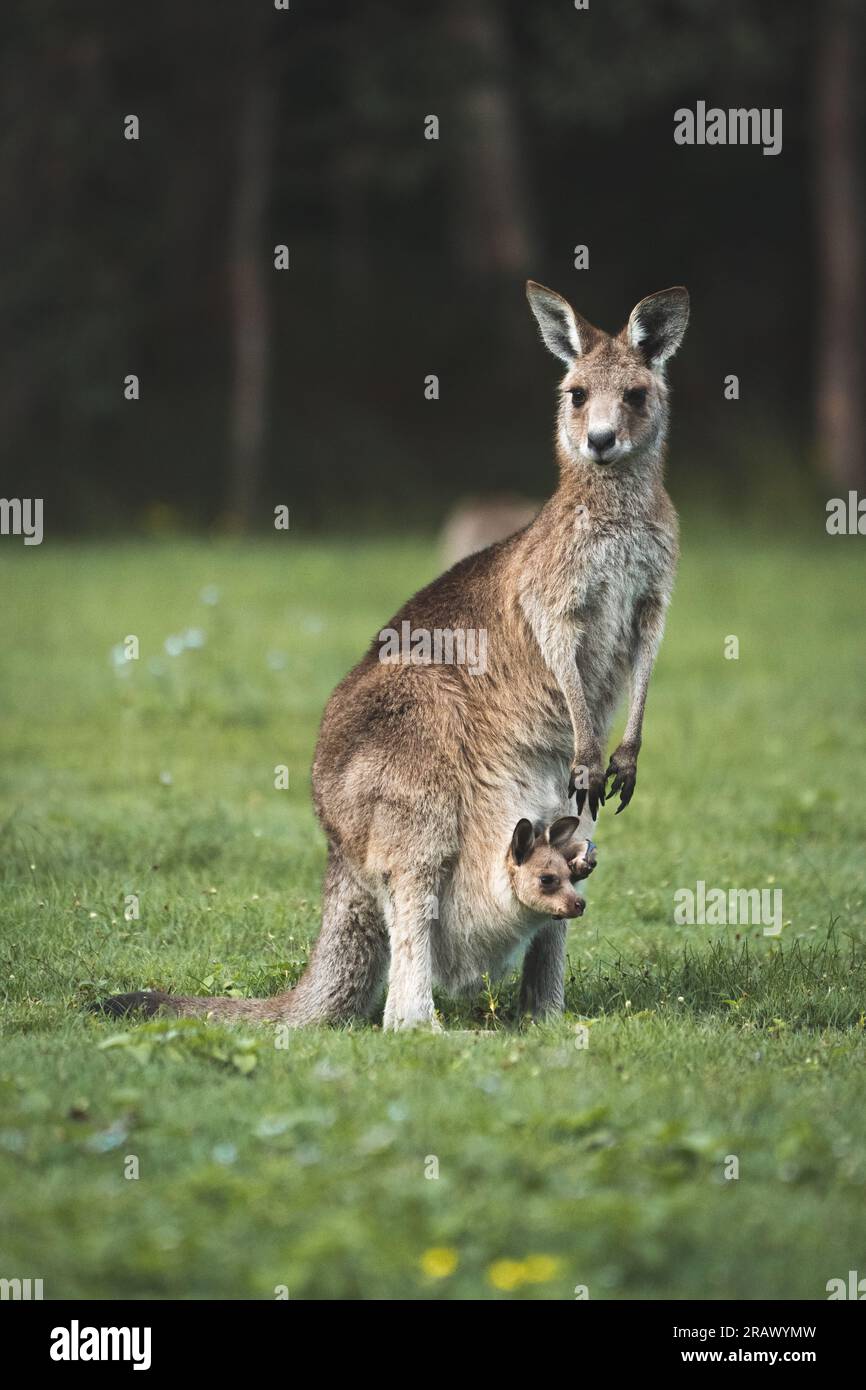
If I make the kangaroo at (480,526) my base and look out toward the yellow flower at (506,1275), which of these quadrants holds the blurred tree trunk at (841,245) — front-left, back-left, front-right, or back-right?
back-left

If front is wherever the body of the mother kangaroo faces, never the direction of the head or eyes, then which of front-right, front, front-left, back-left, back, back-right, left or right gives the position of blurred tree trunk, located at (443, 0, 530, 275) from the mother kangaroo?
back-left

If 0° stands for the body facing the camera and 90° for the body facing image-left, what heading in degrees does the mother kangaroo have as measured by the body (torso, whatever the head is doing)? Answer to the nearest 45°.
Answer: approximately 315°

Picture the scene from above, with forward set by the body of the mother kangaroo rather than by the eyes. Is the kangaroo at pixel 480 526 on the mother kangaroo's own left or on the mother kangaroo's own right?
on the mother kangaroo's own left

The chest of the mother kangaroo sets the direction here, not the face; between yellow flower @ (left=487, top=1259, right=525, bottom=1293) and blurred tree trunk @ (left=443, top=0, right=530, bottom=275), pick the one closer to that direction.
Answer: the yellow flower

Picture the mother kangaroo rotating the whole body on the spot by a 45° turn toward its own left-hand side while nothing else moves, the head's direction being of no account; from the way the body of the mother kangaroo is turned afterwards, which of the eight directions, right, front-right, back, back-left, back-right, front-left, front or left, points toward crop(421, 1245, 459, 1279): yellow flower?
right

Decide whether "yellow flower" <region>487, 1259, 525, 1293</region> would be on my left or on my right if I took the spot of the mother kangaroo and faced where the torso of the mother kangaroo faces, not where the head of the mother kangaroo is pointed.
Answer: on my right

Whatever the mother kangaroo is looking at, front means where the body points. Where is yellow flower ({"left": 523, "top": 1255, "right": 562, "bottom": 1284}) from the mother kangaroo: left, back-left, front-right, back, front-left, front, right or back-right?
front-right

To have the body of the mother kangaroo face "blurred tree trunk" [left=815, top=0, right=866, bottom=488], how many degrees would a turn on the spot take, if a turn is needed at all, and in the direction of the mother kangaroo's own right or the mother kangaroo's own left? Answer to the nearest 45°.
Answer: approximately 135° to the mother kangaroo's own left

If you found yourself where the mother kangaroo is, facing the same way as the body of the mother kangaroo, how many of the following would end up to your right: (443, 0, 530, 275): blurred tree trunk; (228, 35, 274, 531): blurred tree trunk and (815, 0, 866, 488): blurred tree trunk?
0
